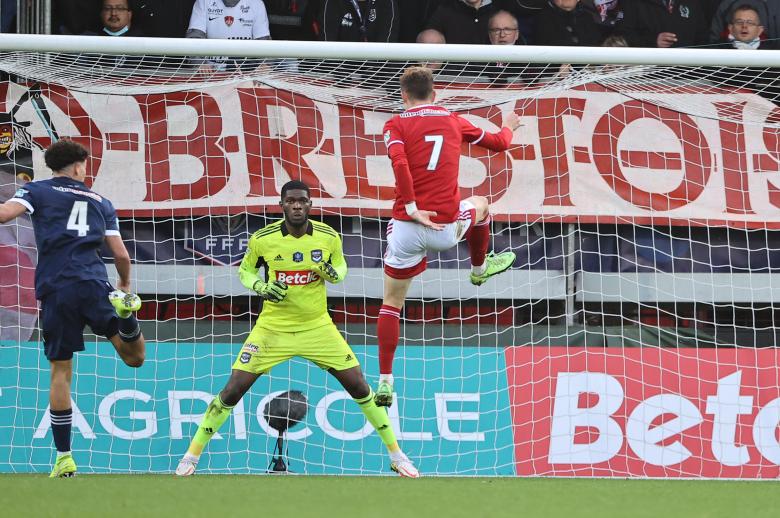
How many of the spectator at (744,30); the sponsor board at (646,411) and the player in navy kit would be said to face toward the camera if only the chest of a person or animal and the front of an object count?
2

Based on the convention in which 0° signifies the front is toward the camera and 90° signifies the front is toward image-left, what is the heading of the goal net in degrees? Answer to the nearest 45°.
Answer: approximately 0°

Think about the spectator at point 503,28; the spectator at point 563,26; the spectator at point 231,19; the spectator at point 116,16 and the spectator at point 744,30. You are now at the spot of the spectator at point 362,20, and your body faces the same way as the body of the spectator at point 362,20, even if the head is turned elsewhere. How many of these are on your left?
3

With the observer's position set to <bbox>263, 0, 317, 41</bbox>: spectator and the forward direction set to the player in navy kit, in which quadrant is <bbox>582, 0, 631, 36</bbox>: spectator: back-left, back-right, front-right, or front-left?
back-left

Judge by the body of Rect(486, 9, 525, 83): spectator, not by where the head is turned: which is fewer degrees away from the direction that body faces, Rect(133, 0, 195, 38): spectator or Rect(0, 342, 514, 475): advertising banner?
the advertising banner
